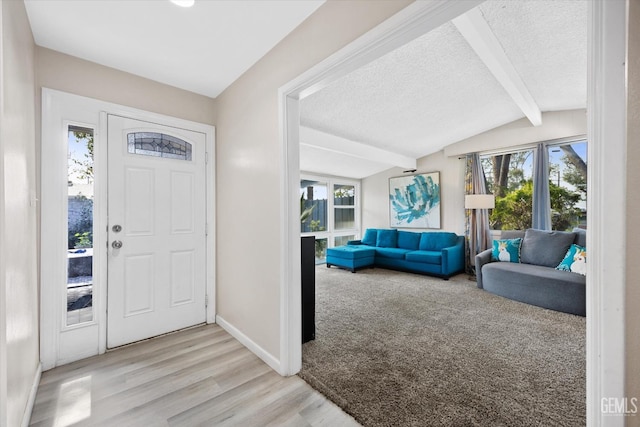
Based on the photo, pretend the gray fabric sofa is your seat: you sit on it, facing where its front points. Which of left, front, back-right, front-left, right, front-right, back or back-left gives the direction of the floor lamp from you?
right

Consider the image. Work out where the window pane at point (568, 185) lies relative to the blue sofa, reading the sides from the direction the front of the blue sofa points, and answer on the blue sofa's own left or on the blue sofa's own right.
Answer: on the blue sofa's own left

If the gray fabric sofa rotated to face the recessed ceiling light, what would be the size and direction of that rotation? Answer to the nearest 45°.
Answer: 0° — it already faces it

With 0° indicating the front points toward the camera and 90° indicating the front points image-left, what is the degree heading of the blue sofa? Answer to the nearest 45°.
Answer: approximately 45°

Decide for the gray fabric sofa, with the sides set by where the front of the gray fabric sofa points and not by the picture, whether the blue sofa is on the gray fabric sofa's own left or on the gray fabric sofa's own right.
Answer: on the gray fabric sofa's own right

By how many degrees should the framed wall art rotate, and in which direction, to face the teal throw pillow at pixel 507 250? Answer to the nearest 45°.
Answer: approximately 90° to its left

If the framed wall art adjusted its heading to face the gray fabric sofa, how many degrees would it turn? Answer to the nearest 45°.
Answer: approximately 90° to its left

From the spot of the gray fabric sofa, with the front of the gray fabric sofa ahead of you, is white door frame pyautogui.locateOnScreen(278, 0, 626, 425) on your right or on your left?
on your left
